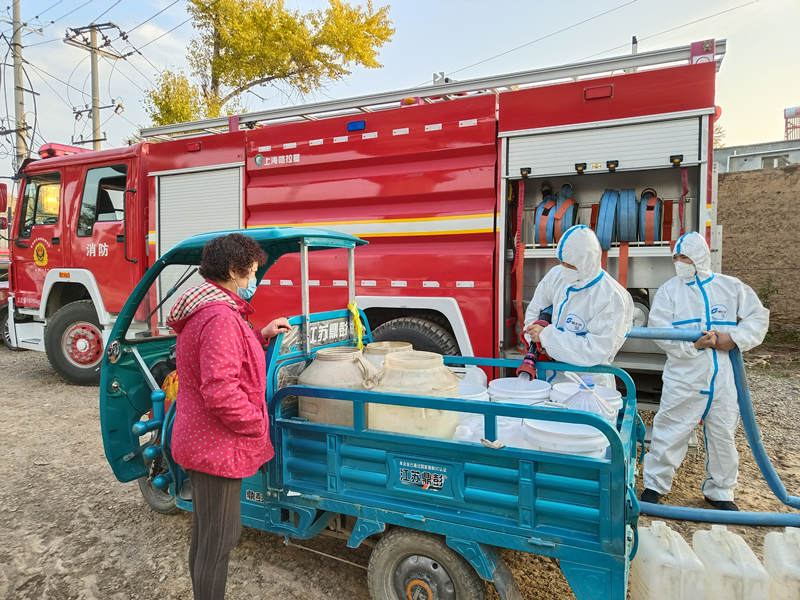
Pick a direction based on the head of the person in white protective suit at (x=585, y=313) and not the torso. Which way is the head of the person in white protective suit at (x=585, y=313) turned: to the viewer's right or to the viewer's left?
to the viewer's left

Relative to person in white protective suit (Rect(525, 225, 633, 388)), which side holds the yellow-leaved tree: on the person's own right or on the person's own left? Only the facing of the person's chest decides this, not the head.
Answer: on the person's own right

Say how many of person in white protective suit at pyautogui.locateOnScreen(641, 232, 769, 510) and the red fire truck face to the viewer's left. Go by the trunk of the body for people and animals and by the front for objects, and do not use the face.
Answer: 1

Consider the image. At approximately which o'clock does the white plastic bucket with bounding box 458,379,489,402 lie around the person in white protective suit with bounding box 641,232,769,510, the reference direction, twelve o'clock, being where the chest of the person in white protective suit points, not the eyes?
The white plastic bucket is roughly at 1 o'clock from the person in white protective suit.

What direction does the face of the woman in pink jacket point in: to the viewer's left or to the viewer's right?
to the viewer's right

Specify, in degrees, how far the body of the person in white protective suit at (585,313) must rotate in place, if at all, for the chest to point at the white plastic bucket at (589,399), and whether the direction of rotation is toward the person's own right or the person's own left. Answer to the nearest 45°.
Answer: approximately 45° to the person's own left

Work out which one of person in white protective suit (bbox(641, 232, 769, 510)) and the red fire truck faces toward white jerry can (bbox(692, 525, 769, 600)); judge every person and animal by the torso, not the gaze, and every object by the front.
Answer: the person in white protective suit

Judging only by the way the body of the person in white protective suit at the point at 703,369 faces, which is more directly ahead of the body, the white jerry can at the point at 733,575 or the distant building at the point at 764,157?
the white jerry can

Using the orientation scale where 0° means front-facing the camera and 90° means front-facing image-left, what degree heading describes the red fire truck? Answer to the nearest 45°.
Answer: approximately 90°

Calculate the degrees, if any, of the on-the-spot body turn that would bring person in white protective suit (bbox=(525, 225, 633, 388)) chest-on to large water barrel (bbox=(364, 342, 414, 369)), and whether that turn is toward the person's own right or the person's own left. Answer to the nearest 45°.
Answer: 0° — they already face it

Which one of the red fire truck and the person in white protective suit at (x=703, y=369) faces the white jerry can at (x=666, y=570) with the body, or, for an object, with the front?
the person in white protective suit

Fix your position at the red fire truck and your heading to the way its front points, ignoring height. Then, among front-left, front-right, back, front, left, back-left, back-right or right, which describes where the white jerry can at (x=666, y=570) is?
left
